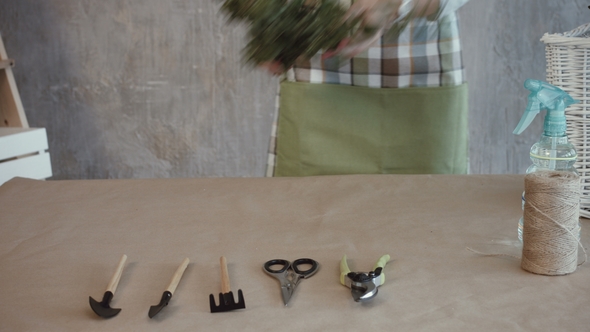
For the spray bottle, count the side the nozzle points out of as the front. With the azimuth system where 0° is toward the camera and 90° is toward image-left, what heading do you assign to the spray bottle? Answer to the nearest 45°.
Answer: approximately 90°
